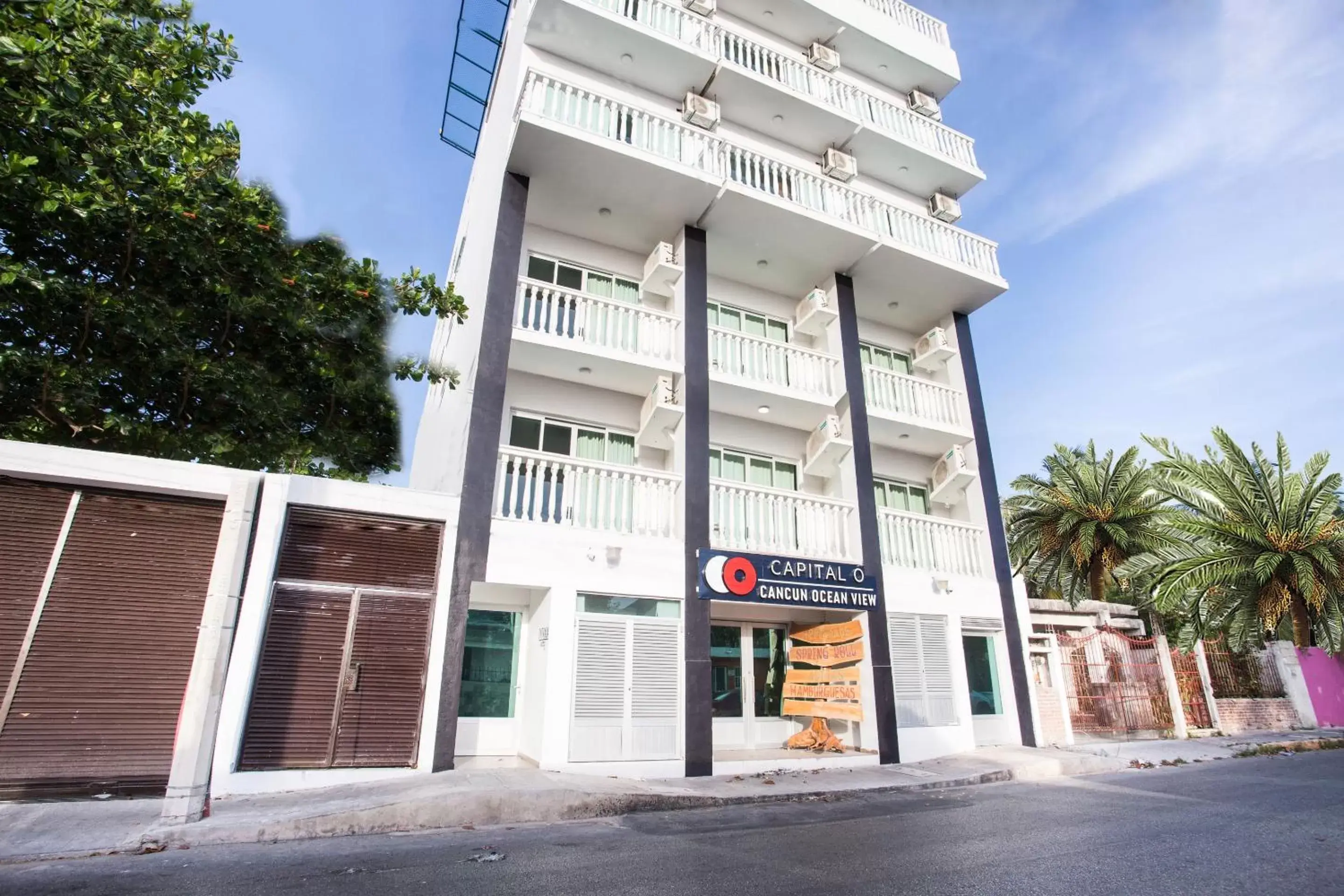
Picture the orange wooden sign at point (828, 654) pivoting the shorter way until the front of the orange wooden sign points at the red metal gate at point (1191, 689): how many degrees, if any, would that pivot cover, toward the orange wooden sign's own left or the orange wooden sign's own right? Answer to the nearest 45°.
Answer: approximately 135° to the orange wooden sign's own left

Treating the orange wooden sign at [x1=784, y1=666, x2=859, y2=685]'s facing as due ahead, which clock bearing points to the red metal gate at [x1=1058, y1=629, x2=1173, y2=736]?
The red metal gate is roughly at 8 o'clock from the orange wooden sign.

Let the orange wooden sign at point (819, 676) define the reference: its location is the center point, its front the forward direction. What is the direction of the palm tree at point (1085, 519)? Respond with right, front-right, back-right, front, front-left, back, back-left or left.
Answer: back-left

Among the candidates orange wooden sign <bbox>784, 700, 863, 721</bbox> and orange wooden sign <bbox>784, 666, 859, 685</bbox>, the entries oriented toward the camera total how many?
2

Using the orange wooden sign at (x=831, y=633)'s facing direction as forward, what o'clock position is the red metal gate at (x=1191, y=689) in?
The red metal gate is roughly at 8 o'clock from the orange wooden sign.

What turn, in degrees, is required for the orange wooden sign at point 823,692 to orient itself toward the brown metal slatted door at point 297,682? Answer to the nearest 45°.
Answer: approximately 45° to its right

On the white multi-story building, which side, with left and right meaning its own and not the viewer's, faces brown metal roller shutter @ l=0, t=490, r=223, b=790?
right

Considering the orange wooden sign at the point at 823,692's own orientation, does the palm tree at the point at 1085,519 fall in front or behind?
behind

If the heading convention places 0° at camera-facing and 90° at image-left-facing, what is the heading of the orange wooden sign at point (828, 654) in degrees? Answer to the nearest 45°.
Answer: approximately 0°
